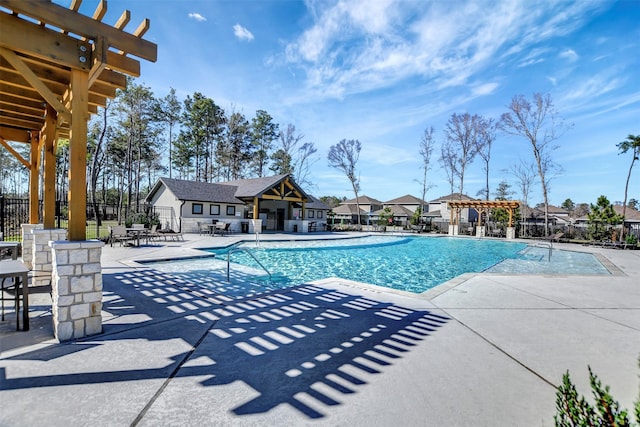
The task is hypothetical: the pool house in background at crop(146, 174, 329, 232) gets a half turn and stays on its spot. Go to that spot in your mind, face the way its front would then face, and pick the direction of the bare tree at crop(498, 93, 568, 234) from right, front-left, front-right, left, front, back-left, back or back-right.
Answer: back-right

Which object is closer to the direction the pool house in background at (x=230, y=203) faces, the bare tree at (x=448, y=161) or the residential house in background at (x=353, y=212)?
the bare tree

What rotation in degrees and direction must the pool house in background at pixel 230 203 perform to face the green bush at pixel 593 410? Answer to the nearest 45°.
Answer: approximately 45° to its right

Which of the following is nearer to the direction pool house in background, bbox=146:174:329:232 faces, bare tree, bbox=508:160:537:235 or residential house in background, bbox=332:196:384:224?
the bare tree

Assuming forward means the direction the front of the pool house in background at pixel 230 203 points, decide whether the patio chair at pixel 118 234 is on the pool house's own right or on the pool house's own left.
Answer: on the pool house's own right

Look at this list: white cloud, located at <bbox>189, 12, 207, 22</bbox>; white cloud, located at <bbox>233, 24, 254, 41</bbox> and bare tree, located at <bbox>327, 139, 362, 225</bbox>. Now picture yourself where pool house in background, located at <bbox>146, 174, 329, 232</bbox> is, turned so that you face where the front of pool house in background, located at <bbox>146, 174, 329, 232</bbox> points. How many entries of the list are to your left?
1

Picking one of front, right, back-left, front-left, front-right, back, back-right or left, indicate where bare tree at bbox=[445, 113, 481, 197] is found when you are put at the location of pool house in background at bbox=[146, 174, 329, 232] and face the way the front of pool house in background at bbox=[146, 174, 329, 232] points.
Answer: front-left

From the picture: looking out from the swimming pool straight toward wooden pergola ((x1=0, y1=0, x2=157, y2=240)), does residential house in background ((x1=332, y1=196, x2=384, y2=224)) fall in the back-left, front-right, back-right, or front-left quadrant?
back-right

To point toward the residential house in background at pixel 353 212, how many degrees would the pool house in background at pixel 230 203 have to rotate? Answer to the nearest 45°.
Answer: approximately 90° to its left

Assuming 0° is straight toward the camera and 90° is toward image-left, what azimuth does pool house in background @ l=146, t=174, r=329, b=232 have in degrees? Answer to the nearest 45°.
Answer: approximately 315°
